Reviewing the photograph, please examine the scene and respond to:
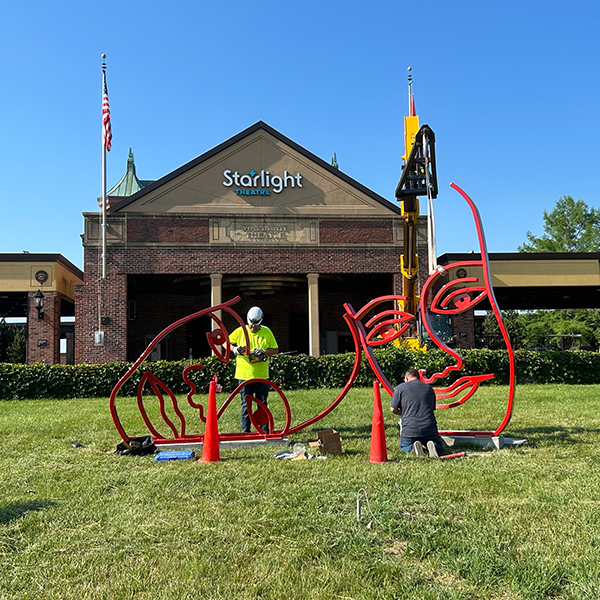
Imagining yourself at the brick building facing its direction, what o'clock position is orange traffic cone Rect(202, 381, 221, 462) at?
The orange traffic cone is roughly at 12 o'clock from the brick building.

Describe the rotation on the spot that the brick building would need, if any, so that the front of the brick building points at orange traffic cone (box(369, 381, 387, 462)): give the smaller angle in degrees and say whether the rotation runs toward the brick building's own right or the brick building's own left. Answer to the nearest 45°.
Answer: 0° — it already faces it

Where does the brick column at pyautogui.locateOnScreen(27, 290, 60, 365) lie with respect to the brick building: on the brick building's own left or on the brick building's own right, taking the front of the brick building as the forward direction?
on the brick building's own right

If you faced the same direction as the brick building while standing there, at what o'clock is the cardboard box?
The cardboard box is roughly at 12 o'clock from the brick building.

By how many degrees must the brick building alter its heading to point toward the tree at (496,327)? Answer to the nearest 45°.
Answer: approximately 135° to its left

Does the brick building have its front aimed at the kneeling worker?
yes

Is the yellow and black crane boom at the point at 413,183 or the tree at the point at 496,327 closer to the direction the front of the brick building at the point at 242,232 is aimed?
the yellow and black crane boom

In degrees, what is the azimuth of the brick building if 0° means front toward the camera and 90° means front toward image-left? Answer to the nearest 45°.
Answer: approximately 0°

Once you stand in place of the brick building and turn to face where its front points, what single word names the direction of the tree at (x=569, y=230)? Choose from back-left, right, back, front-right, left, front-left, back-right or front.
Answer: back-left

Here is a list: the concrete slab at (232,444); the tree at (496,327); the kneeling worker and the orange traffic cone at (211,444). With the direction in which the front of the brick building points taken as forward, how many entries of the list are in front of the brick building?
3

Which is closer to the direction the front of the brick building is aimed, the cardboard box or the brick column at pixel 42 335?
the cardboard box
